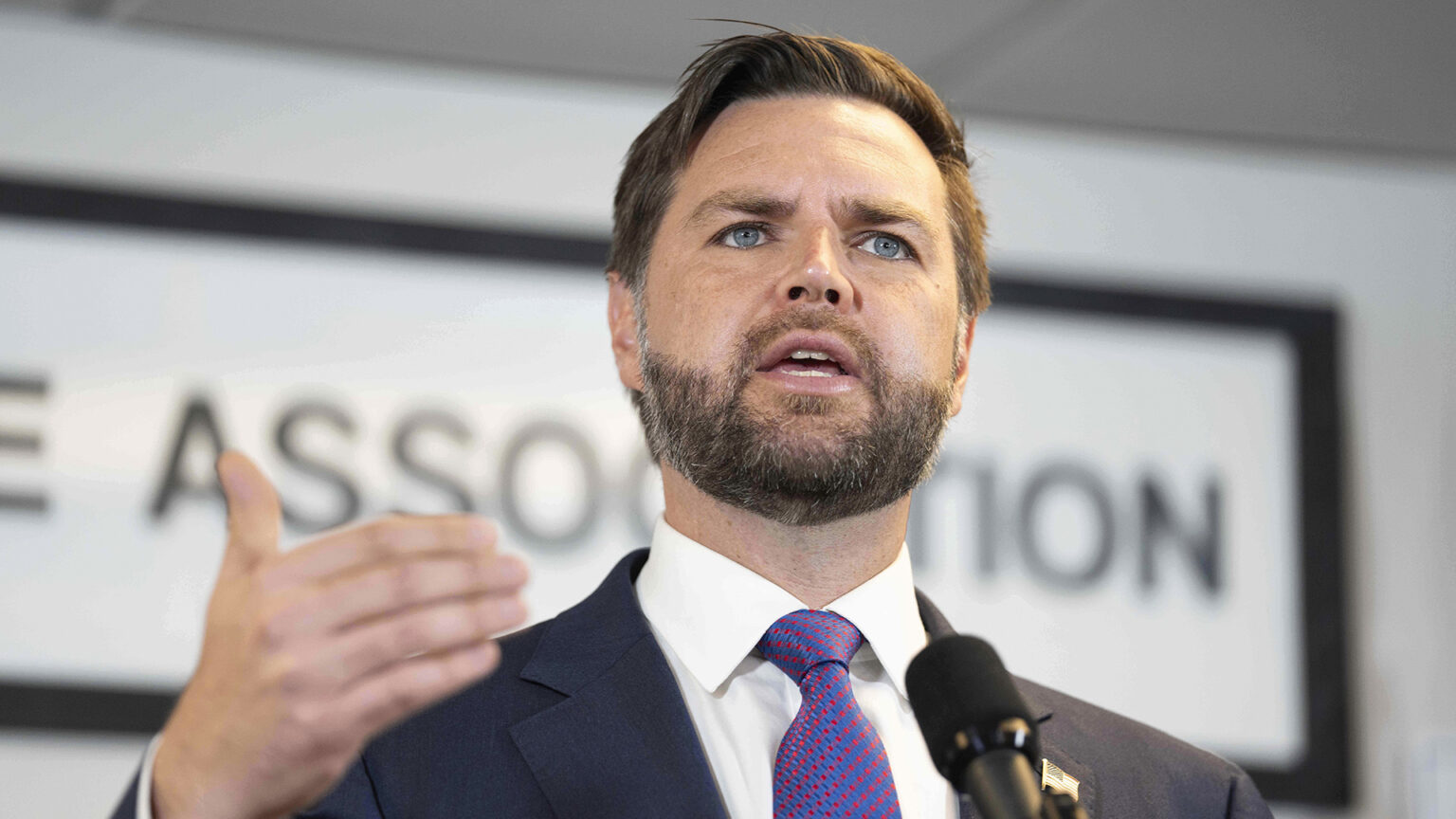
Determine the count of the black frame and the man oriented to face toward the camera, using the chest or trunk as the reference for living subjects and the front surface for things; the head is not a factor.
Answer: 2

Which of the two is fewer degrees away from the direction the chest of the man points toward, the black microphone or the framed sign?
the black microphone

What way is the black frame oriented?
toward the camera

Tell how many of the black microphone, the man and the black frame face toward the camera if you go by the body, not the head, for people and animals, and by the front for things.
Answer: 2

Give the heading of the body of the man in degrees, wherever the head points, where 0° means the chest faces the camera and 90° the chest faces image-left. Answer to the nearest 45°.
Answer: approximately 0°

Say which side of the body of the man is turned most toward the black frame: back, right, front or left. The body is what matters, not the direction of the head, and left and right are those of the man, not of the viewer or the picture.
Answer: back

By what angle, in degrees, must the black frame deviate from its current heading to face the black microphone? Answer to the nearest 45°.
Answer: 0° — it already faces it

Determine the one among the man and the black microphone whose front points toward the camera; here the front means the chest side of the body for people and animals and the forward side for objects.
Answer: the man

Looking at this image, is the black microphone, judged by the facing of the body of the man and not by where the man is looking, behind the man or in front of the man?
in front

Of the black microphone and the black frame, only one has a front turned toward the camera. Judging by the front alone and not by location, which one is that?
the black frame

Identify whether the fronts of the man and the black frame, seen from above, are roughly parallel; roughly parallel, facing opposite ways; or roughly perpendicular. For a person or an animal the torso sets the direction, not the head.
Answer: roughly parallel

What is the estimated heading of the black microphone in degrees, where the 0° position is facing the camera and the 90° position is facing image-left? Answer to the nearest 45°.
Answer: approximately 135°

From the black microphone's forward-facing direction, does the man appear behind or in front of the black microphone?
in front

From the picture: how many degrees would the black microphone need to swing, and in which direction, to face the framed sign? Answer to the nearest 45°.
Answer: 0° — it already faces it

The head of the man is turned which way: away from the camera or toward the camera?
toward the camera

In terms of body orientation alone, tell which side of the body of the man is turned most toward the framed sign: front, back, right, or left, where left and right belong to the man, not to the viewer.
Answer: back
